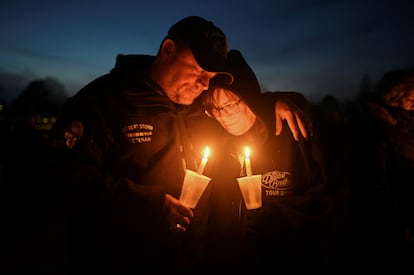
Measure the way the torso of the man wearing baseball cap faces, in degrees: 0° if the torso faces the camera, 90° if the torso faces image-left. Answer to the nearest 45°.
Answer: approximately 315°

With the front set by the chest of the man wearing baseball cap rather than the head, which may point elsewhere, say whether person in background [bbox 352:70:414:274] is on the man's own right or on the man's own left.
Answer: on the man's own left
